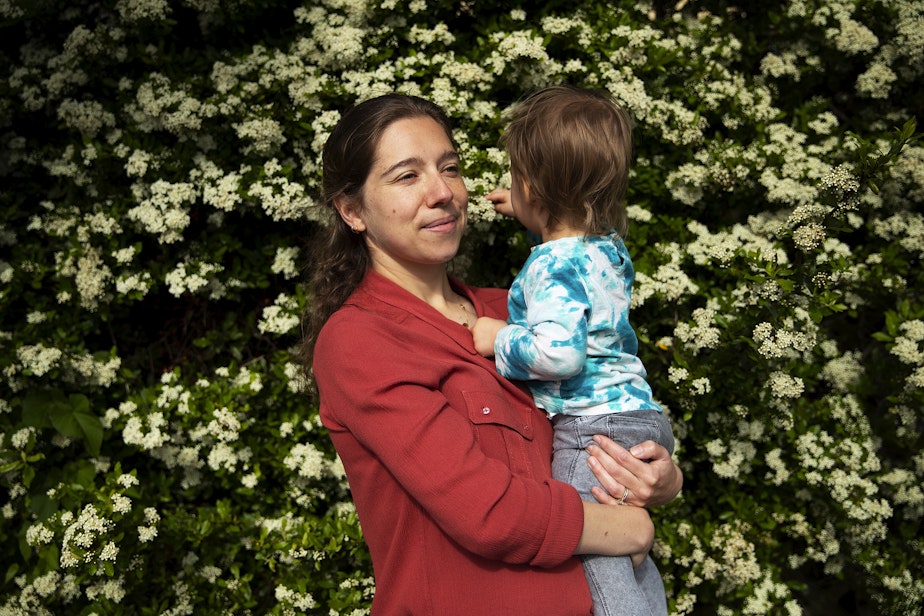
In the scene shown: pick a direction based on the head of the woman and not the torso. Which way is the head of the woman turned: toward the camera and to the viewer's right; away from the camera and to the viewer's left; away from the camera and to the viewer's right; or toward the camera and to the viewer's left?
toward the camera and to the viewer's right

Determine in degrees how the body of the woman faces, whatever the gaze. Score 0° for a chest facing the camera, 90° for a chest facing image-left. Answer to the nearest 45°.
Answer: approximately 315°
